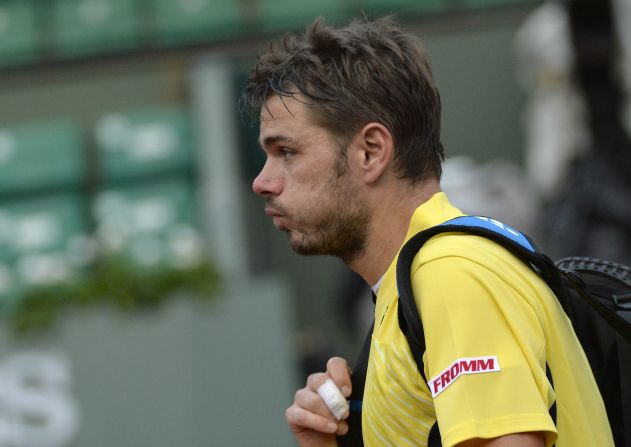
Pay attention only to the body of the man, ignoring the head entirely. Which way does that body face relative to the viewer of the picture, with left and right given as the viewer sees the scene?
facing to the left of the viewer

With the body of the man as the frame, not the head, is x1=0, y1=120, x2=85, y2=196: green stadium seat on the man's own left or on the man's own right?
on the man's own right

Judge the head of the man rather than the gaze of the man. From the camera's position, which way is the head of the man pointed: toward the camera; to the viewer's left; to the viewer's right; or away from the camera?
to the viewer's left

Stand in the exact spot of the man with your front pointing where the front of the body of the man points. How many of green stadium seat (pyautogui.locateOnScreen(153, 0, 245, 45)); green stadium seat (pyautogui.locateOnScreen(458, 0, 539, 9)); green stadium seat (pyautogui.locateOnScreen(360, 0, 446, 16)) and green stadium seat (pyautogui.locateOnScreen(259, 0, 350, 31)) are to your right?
4

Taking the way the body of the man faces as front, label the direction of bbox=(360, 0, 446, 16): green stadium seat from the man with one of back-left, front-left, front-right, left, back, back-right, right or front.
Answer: right

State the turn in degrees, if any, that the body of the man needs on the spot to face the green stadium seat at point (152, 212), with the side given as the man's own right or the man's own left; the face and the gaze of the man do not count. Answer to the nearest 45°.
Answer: approximately 90° to the man's own right

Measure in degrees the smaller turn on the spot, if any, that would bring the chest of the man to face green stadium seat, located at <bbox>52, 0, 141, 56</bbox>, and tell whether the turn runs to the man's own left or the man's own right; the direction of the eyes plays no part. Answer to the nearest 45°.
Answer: approximately 90° to the man's own right

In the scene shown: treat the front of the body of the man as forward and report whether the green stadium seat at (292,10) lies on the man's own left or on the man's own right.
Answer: on the man's own right
